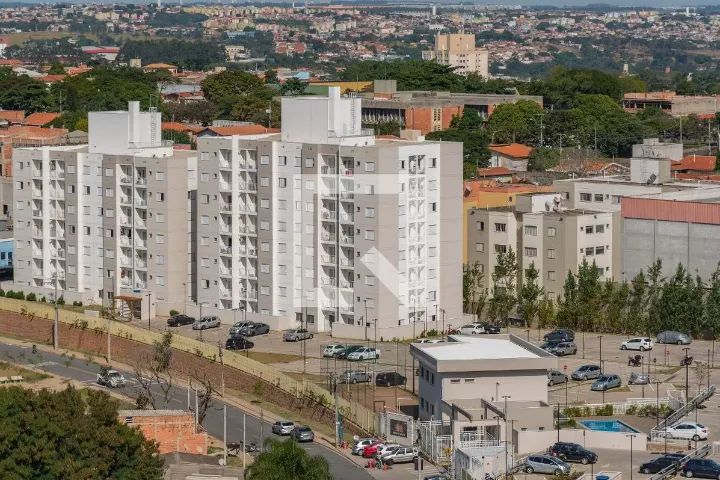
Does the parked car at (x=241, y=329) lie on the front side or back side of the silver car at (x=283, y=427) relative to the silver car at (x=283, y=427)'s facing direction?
on the front side

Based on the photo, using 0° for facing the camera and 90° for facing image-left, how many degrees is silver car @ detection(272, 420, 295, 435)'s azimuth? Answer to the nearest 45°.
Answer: approximately 135°

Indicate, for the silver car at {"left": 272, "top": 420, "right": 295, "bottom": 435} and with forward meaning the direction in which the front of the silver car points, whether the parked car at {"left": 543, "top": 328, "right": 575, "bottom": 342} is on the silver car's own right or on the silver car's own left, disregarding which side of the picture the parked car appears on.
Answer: on the silver car's own right

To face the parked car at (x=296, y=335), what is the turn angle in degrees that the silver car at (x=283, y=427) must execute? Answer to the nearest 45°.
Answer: approximately 45° to its right

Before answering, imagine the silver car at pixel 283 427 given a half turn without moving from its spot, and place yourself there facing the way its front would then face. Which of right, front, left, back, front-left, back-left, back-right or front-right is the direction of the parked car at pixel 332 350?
back-left

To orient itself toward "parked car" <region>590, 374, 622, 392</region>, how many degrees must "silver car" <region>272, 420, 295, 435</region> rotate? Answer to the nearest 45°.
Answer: approximately 135° to its right

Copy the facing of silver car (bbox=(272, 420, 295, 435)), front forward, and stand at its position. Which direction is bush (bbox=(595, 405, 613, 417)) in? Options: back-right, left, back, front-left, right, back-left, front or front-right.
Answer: back-right

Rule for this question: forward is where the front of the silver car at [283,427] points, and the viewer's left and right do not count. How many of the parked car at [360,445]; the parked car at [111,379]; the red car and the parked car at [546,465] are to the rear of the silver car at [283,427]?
3
